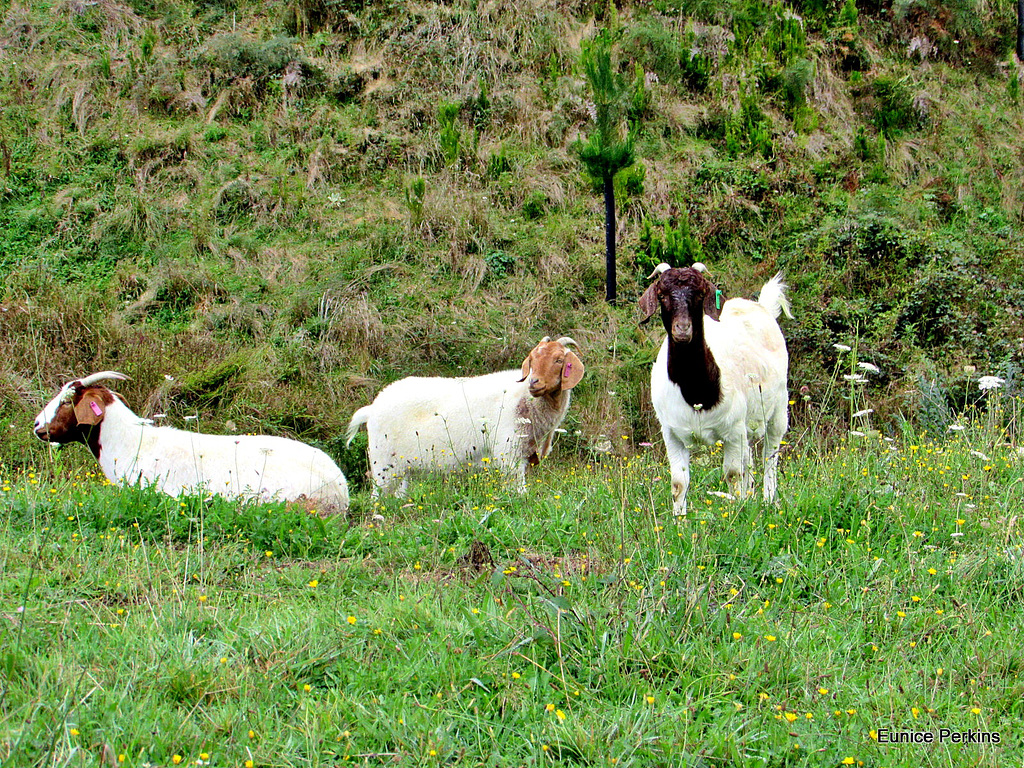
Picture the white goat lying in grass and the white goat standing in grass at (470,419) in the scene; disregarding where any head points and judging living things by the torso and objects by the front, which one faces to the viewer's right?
the white goat standing in grass

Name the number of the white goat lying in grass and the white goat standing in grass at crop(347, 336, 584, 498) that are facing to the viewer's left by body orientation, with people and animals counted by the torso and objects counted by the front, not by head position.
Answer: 1

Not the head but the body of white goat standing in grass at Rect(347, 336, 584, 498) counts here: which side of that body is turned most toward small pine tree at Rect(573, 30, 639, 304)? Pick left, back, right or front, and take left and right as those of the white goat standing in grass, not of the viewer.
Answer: left

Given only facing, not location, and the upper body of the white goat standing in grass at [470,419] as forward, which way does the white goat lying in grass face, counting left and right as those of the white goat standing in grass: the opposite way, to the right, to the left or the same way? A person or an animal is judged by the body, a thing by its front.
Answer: the opposite way

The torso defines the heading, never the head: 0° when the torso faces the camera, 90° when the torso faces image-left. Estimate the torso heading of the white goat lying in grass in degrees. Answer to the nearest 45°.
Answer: approximately 90°

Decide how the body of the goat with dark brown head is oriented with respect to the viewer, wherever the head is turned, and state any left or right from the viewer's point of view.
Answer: facing the viewer and to the left of the viewer

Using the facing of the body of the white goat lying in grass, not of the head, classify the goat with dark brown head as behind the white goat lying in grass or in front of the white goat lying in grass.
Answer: behind

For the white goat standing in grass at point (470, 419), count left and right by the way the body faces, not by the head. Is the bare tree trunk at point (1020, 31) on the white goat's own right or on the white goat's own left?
on the white goat's own left

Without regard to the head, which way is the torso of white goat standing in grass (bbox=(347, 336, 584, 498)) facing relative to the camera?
to the viewer's right
